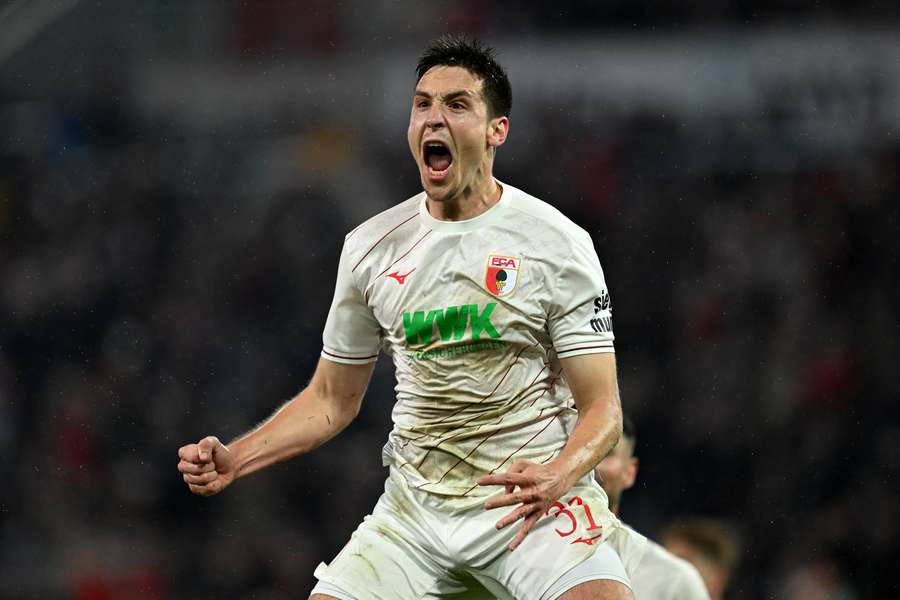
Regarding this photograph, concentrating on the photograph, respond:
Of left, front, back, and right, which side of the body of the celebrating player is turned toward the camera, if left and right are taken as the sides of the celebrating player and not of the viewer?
front

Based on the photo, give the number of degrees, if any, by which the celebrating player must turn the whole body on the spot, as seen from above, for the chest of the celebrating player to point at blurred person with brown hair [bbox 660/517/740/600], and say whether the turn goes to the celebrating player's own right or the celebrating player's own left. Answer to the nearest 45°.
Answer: approximately 135° to the celebrating player's own left
